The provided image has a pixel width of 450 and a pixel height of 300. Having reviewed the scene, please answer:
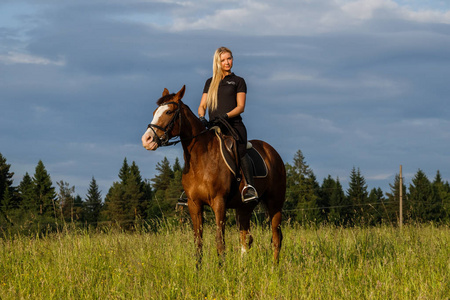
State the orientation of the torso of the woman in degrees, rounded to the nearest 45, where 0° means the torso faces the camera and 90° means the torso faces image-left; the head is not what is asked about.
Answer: approximately 45°

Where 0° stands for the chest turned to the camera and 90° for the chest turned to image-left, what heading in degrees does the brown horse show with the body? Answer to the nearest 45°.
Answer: approximately 45°
